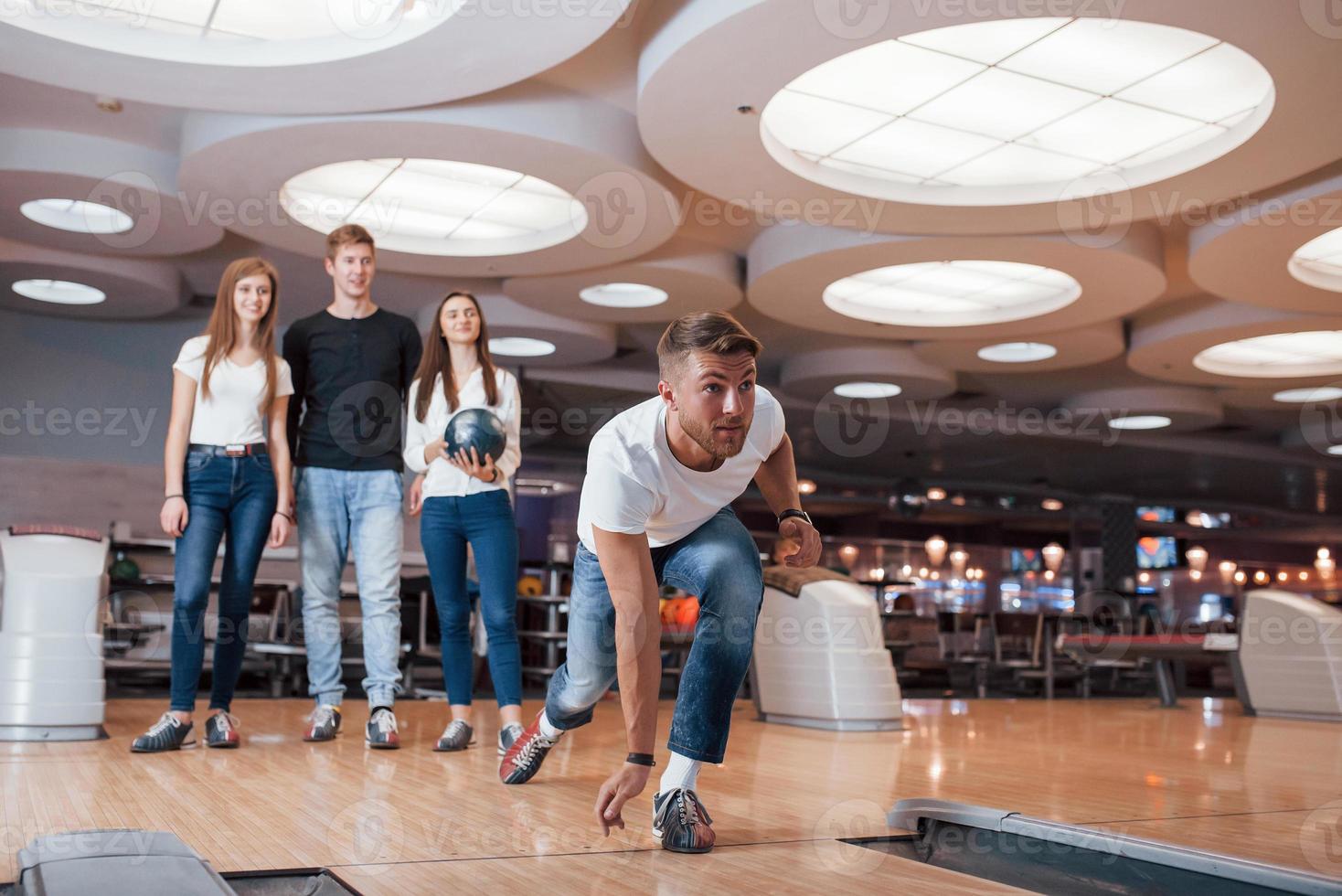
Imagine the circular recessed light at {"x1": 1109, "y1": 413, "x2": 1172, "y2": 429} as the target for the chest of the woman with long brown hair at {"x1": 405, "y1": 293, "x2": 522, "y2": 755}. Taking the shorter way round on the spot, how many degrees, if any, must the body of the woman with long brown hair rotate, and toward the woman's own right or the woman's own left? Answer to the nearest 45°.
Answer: approximately 135° to the woman's own left

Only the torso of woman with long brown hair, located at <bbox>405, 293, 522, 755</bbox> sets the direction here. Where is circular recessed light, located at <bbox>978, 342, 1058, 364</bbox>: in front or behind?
behind

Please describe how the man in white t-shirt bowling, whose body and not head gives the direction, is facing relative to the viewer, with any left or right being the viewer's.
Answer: facing the viewer and to the right of the viewer

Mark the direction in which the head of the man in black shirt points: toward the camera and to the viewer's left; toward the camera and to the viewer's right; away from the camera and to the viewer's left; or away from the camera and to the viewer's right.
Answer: toward the camera and to the viewer's right

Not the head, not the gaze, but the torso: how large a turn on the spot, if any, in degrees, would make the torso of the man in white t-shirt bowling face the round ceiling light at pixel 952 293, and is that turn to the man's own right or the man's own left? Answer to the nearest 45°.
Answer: approximately 135° to the man's own left

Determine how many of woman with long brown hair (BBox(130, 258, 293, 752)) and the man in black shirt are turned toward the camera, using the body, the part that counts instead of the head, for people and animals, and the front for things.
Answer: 2

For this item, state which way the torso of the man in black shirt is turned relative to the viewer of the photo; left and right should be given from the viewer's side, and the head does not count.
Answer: facing the viewer

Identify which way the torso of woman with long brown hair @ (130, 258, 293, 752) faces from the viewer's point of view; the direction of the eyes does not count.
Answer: toward the camera

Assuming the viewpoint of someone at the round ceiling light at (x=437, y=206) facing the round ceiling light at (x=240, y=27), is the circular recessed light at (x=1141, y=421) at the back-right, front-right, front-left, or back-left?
back-left

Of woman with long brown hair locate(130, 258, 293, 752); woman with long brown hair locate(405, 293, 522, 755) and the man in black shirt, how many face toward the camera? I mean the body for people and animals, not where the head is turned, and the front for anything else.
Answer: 3

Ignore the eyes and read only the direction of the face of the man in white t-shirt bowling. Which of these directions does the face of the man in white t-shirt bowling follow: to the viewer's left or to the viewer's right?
to the viewer's right
